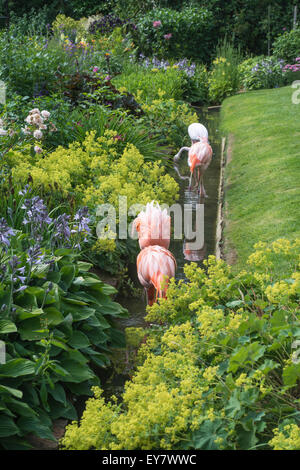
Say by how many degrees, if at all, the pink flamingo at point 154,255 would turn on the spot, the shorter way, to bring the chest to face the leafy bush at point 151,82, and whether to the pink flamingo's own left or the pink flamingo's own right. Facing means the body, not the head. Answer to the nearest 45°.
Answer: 0° — it already faces it

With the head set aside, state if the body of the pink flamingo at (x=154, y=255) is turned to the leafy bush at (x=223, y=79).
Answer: yes

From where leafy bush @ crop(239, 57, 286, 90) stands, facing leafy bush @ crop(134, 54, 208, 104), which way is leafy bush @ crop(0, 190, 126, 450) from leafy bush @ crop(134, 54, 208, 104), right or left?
left

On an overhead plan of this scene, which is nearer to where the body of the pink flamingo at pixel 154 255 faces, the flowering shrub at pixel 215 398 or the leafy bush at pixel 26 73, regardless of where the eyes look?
the leafy bush

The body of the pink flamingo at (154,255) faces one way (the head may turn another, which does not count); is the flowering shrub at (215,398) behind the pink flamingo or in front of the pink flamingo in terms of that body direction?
behind

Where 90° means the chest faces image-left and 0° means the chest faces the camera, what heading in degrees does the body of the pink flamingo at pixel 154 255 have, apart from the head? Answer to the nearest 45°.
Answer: approximately 180°

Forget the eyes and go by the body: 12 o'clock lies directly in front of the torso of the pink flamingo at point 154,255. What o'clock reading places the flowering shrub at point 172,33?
The flowering shrub is roughly at 12 o'clock from the pink flamingo.

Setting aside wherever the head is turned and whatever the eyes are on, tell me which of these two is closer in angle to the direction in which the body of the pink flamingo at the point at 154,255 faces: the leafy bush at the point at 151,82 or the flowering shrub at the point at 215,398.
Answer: the leafy bush

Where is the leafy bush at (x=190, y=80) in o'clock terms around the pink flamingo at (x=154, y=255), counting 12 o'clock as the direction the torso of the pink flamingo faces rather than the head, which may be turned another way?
The leafy bush is roughly at 12 o'clock from the pink flamingo.

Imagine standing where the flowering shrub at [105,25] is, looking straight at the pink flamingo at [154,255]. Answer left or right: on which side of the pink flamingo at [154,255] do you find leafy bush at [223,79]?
left

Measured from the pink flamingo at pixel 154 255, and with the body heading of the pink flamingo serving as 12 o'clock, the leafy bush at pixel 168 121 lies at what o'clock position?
The leafy bush is roughly at 12 o'clock from the pink flamingo.
